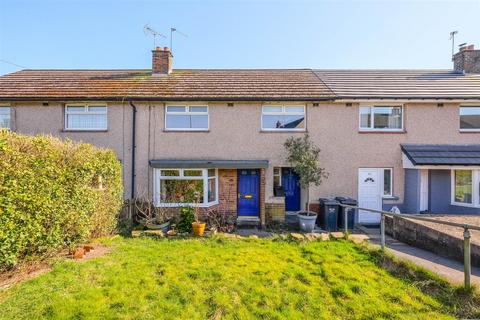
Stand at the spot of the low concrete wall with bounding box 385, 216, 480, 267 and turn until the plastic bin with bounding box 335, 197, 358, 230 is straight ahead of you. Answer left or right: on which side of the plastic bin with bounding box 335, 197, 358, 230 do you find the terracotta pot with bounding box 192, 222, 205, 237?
left

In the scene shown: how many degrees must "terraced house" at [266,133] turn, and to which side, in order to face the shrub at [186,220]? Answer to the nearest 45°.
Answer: approximately 45° to its right

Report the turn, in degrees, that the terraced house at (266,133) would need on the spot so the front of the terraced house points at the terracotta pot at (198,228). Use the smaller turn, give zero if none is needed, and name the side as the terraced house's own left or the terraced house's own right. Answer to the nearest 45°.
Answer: approximately 45° to the terraced house's own right

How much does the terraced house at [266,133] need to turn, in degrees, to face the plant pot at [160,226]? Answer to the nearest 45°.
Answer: approximately 45° to its right

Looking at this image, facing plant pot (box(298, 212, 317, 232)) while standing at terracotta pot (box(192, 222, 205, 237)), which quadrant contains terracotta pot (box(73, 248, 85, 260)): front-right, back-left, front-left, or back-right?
back-right

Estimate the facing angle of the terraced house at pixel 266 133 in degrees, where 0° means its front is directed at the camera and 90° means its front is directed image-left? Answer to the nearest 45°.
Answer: approximately 0°

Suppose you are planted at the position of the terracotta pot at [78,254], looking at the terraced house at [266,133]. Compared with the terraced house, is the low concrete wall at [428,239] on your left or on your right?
right
